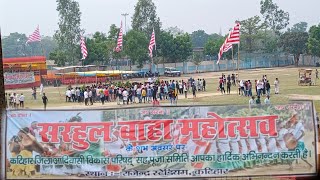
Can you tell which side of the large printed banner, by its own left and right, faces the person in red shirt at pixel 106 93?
back

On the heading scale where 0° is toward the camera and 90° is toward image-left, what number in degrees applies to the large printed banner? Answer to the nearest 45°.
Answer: approximately 0°
